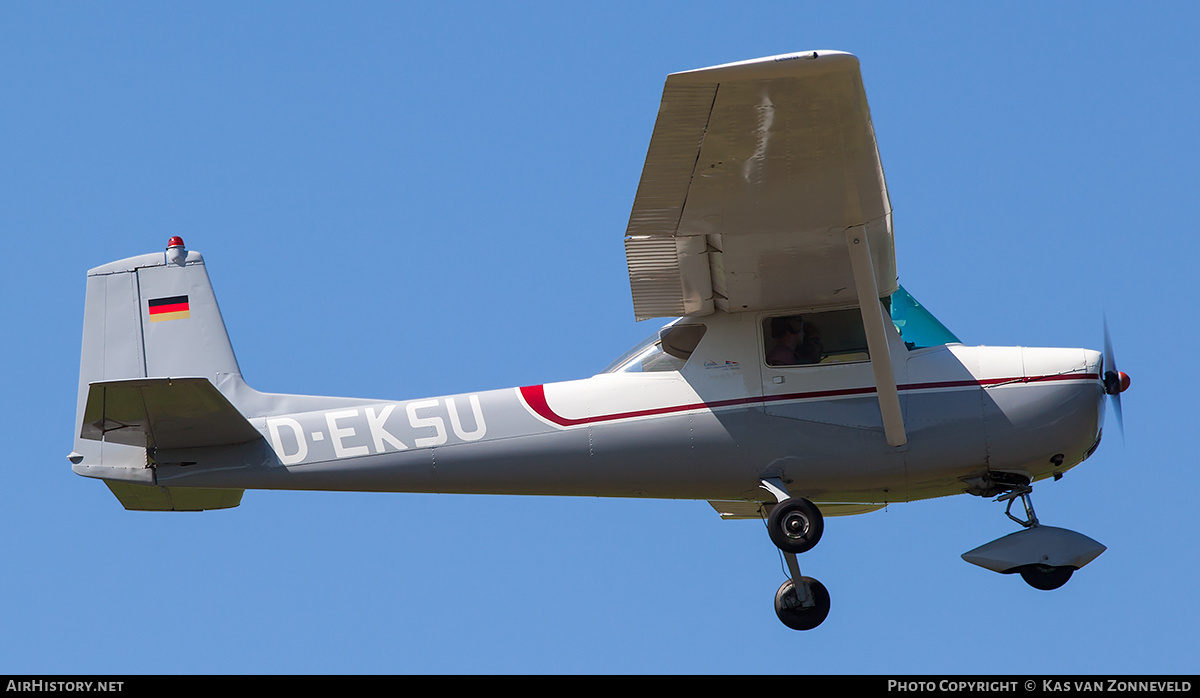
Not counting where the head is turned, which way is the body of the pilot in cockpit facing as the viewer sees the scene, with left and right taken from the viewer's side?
facing to the right of the viewer

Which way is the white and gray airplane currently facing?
to the viewer's right
